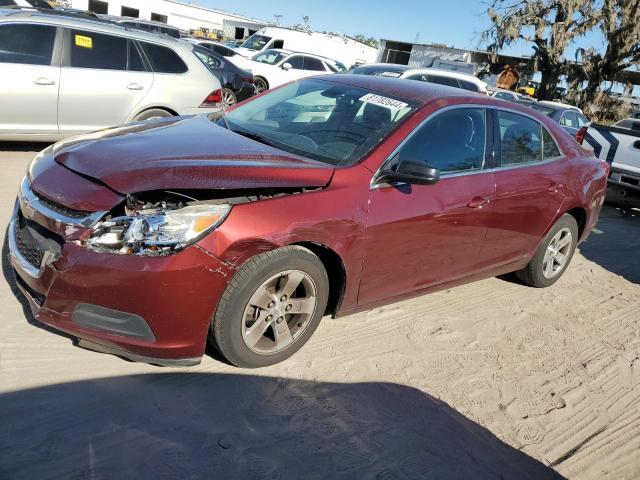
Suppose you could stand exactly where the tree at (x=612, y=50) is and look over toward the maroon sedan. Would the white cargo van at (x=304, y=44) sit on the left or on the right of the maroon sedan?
right

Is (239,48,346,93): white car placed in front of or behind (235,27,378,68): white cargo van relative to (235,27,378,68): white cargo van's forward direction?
in front

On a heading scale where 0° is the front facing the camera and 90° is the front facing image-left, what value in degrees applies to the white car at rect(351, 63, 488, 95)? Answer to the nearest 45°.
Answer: approximately 45°

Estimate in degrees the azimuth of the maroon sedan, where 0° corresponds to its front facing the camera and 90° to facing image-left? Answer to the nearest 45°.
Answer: approximately 45°

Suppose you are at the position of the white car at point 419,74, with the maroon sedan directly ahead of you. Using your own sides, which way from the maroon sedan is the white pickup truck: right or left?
left

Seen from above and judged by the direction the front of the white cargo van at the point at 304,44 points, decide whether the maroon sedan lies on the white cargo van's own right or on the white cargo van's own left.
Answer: on the white cargo van's own left

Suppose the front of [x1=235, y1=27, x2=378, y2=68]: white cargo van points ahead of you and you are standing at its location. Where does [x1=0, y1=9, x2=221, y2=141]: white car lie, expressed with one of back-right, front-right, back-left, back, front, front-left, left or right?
front-left

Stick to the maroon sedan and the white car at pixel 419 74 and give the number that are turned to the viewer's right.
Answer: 0

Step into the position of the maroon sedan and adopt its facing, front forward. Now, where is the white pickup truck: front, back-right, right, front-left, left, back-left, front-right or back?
back

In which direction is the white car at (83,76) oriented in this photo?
to the viewer's left

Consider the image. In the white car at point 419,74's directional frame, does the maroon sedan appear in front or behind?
in front
